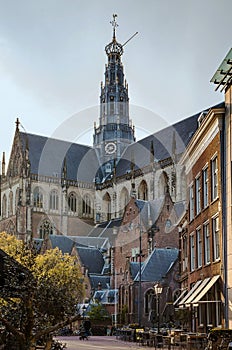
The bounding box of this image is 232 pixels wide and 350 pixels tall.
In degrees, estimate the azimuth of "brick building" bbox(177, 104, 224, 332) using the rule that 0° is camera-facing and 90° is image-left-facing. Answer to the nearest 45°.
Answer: approximately 90°
